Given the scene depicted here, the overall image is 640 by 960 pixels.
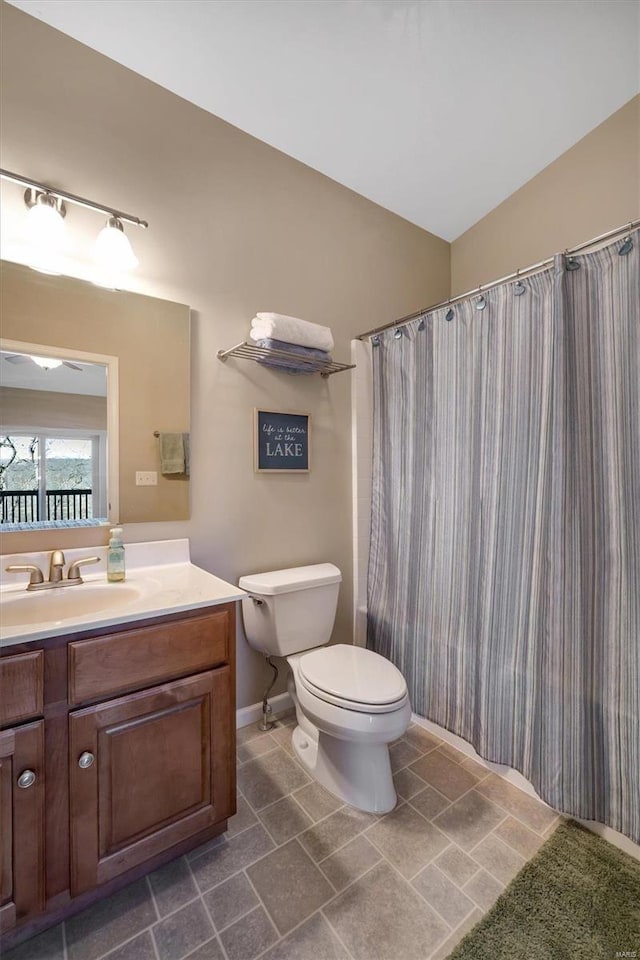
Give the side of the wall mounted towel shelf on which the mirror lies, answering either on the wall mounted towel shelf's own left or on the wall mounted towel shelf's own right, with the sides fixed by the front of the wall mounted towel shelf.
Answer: on the wall mounted towel shelf's own right

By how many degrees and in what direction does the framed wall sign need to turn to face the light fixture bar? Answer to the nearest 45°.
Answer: approximately 90° to its right

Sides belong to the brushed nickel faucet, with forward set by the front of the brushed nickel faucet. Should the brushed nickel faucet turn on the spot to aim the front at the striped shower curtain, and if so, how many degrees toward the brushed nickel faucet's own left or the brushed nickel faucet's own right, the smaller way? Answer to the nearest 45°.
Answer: approximately 45° to the brushed nickel faucet's own left

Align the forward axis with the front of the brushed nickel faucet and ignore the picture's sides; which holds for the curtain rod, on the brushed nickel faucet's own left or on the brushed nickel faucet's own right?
on the brushed nickel faucet's own left

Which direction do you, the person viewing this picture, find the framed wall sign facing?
facing the viewer and to the right of the viewer

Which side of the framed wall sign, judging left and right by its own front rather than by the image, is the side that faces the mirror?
right

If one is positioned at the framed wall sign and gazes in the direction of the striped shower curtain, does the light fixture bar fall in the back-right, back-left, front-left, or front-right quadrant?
back-right

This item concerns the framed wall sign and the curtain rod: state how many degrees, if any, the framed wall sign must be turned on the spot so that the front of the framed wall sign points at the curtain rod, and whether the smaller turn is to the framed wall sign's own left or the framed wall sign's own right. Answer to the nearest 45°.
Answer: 0° — it already faces it

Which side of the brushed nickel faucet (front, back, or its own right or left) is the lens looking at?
front
